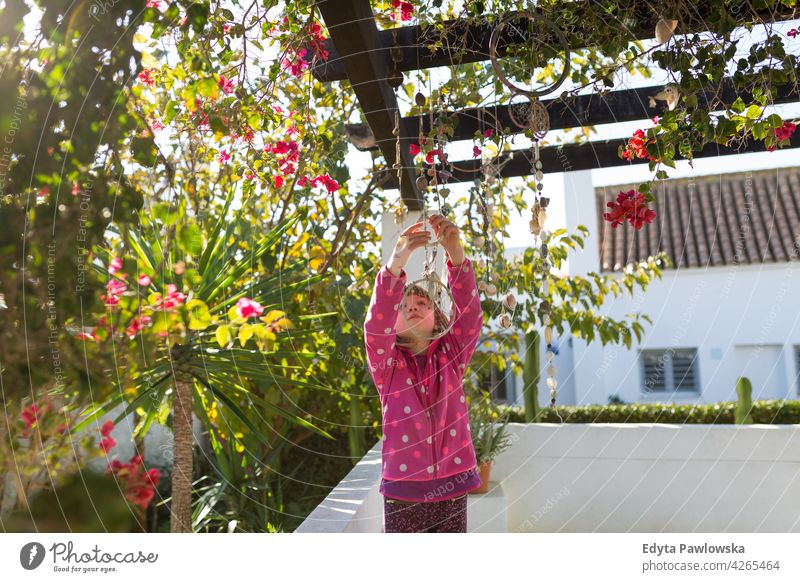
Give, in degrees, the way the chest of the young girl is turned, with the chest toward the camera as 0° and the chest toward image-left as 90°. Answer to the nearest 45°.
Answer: approximately 0°
